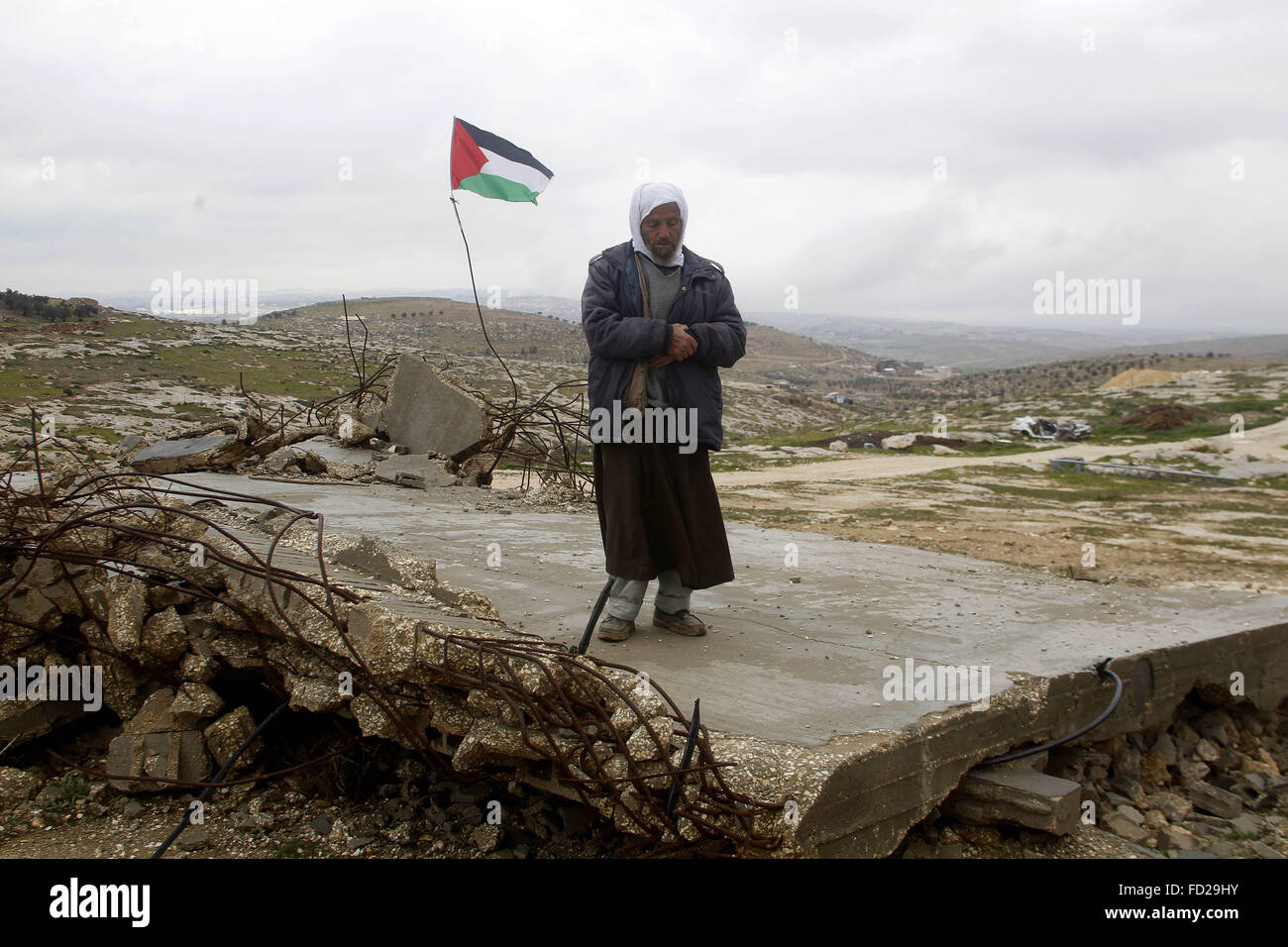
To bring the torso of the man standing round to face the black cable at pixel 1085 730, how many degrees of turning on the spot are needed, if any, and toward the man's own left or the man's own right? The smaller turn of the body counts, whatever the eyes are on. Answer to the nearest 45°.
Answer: approximately 90° to the man's own left

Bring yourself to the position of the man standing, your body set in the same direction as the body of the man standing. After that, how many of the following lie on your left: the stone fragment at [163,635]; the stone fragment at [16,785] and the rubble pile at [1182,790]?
1

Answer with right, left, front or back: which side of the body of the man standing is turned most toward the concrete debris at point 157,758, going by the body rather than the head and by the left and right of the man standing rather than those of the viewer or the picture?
right

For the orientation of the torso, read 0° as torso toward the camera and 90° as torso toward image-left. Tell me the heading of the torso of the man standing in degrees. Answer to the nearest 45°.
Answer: approximately 0°

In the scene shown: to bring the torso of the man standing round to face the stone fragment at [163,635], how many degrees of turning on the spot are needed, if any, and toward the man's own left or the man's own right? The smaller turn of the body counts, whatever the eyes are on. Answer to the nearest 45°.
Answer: approximately 90° to the man's own right

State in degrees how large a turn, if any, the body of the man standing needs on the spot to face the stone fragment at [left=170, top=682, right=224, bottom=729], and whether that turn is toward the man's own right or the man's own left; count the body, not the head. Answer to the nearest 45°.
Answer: approximately 90° to the man's own right

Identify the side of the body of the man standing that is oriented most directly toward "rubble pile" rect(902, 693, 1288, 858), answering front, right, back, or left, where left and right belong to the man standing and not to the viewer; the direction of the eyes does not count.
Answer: left

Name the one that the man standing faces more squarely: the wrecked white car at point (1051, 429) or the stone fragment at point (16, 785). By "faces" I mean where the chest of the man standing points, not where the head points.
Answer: the stone fragment

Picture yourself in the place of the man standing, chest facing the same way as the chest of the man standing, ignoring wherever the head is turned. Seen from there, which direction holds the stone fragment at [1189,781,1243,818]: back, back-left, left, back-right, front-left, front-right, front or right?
left

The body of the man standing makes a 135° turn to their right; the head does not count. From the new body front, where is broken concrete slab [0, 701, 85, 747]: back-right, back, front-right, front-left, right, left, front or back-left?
front-left
